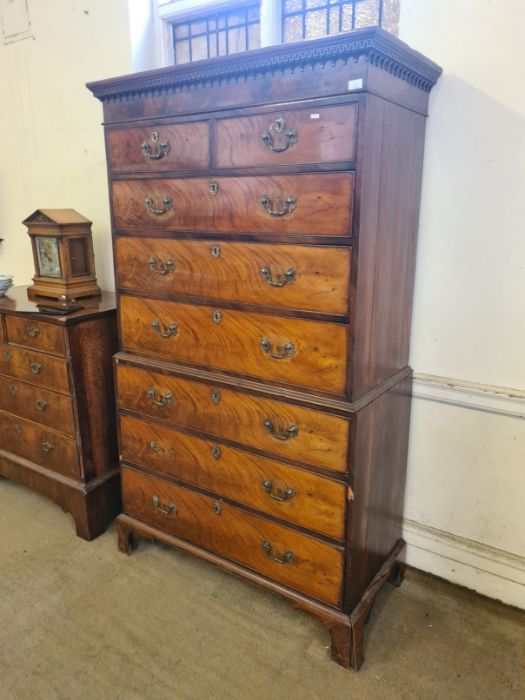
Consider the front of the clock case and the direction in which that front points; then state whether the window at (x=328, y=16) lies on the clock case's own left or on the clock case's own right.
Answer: on the clock case's own left

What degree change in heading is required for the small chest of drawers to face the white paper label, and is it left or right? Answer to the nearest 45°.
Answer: approximately 90° to its left

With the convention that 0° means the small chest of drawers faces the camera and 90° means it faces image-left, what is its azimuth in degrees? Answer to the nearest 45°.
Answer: approximately 45°

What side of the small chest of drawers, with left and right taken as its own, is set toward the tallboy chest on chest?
left

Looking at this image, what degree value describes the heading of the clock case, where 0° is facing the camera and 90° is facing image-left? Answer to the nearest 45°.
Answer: approximately 45°

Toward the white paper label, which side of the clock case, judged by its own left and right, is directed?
left

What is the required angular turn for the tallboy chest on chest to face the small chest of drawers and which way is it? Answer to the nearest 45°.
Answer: approximately 90° to its right
